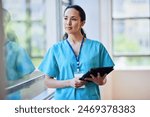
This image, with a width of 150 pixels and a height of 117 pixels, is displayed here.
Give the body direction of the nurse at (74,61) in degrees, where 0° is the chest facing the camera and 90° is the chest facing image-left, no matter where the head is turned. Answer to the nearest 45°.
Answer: approximately 0°
